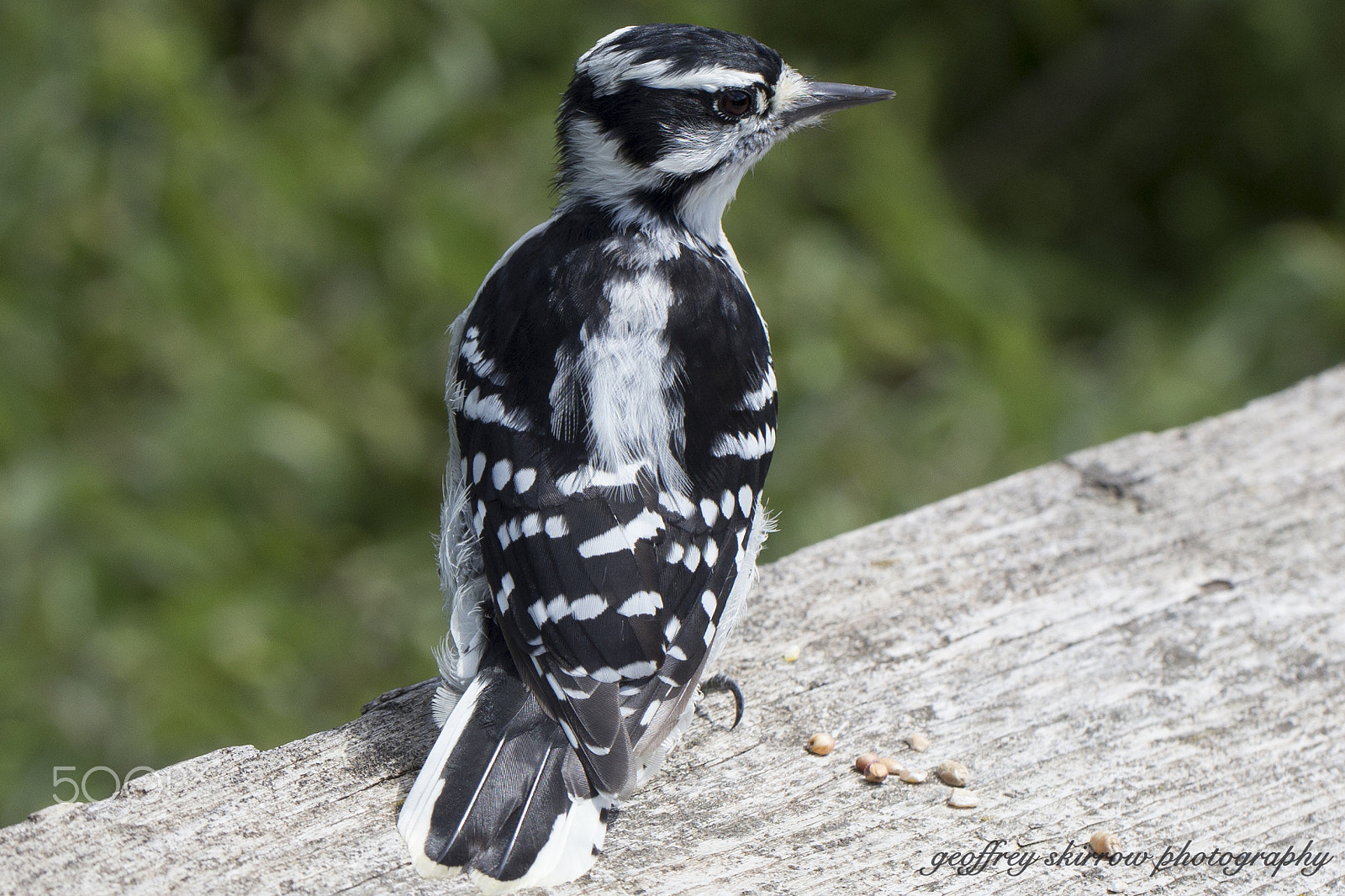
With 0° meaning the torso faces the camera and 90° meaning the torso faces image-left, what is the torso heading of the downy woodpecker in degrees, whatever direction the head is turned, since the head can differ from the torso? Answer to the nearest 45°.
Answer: approximately 180°

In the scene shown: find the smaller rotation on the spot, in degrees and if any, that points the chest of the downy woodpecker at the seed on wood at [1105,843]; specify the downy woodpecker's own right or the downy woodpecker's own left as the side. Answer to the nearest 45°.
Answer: approximately 135° to the downy woodpecker's own right
